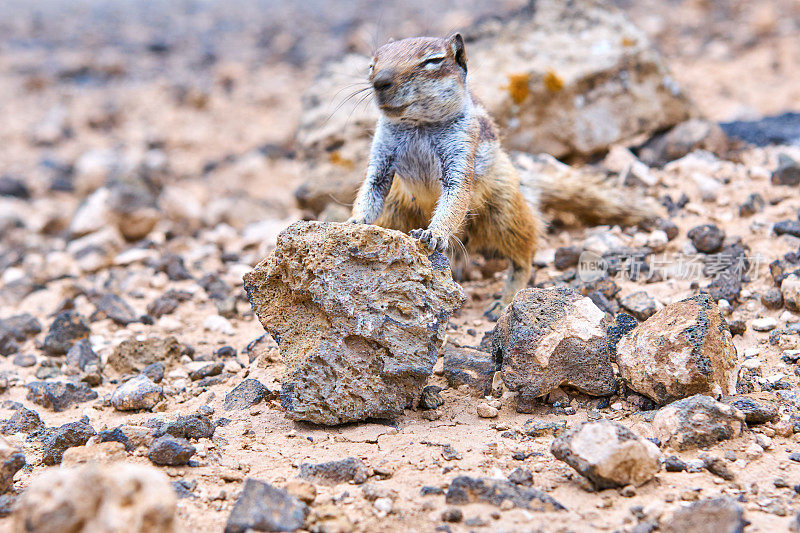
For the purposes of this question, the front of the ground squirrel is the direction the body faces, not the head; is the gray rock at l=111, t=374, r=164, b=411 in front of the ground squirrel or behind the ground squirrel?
in front

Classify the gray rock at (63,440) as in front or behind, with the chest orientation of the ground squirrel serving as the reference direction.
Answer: in front

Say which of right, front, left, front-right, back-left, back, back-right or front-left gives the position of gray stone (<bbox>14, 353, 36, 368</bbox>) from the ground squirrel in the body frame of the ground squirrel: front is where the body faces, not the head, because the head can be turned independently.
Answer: front-right

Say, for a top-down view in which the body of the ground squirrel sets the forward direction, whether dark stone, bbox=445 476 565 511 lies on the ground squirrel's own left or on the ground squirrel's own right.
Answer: on the ground squirrel's own left

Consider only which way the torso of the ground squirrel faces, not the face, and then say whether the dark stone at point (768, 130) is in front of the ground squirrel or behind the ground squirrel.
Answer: behind

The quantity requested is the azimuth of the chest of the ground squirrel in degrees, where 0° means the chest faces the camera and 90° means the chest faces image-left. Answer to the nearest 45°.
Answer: approximately 45°

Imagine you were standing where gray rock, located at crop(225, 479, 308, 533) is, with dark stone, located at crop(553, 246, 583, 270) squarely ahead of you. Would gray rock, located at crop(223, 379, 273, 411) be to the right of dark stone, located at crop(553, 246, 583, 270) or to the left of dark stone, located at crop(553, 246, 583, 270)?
left

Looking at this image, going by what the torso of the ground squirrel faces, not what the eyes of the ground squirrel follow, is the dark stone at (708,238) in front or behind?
behind

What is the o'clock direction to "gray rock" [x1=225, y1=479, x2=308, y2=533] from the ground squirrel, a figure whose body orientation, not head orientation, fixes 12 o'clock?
The gray rock is roughly at 11 o'clock from the ground squirrel.

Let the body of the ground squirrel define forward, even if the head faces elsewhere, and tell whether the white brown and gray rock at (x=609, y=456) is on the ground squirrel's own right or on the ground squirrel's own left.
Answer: on the ground squirrel's own left

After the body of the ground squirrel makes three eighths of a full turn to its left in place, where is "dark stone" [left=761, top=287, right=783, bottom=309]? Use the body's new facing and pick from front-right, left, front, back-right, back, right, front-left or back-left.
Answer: front
